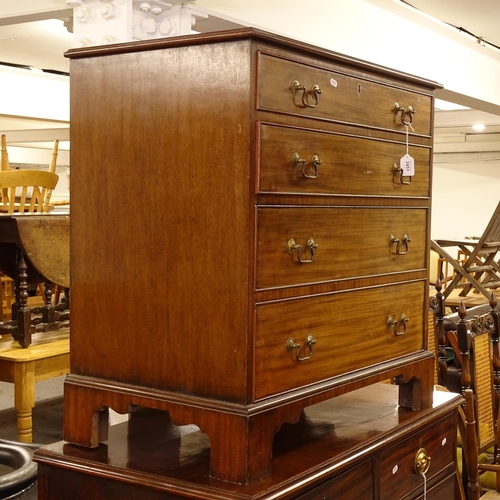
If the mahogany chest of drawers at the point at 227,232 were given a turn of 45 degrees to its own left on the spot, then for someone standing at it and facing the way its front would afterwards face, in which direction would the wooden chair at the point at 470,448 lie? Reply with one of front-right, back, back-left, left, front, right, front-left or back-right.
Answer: front-left

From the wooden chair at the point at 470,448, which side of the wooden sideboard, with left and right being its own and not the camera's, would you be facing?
left

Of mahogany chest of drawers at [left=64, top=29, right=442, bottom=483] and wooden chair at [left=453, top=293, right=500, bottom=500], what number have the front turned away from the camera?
0

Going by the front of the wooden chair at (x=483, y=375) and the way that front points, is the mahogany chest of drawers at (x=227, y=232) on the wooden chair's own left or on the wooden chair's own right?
on the wooden chair's own right

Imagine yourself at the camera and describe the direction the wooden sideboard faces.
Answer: facing the viewer and to the right of the viewer

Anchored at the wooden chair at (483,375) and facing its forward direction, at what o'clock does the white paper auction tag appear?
The white paper auction tag is roughly at 2 o'clock from the wooden chair.

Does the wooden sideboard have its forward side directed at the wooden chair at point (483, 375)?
no

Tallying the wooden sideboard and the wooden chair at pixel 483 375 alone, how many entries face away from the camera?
0
